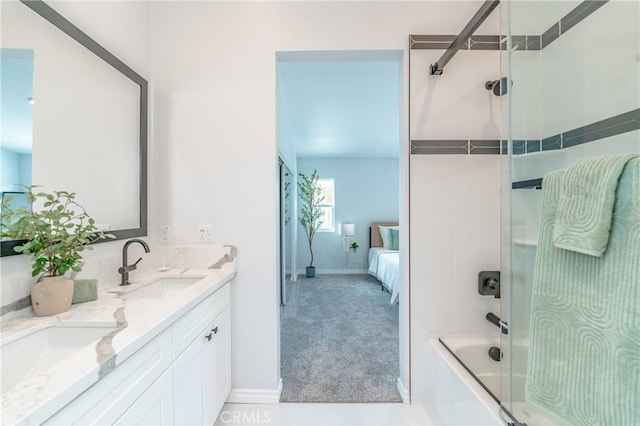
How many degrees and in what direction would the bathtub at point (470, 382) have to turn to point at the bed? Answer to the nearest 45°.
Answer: approximately 90° to its right

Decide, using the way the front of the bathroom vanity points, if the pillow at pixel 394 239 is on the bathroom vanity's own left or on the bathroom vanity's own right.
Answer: on the bathroom vanity's own left

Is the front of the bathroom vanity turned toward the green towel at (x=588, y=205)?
yes

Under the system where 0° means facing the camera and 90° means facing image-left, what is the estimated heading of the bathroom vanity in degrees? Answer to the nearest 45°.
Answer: approximately 315°

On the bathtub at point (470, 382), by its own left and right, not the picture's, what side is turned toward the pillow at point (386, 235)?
right

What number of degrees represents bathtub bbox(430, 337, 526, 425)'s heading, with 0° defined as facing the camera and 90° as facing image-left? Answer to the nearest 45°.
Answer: approximately 45°

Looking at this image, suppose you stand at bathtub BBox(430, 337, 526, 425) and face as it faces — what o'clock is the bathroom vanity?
The bathroom vanity is roughly at 12 o'clock from the bathtub.

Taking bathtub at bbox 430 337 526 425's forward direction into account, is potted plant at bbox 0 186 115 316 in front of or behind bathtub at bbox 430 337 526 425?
in front

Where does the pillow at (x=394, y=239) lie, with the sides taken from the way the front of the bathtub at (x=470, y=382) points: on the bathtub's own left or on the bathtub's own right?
on the bathtub's own right

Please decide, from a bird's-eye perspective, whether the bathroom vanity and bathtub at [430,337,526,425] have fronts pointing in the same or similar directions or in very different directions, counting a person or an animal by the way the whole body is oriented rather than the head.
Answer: very different directions
